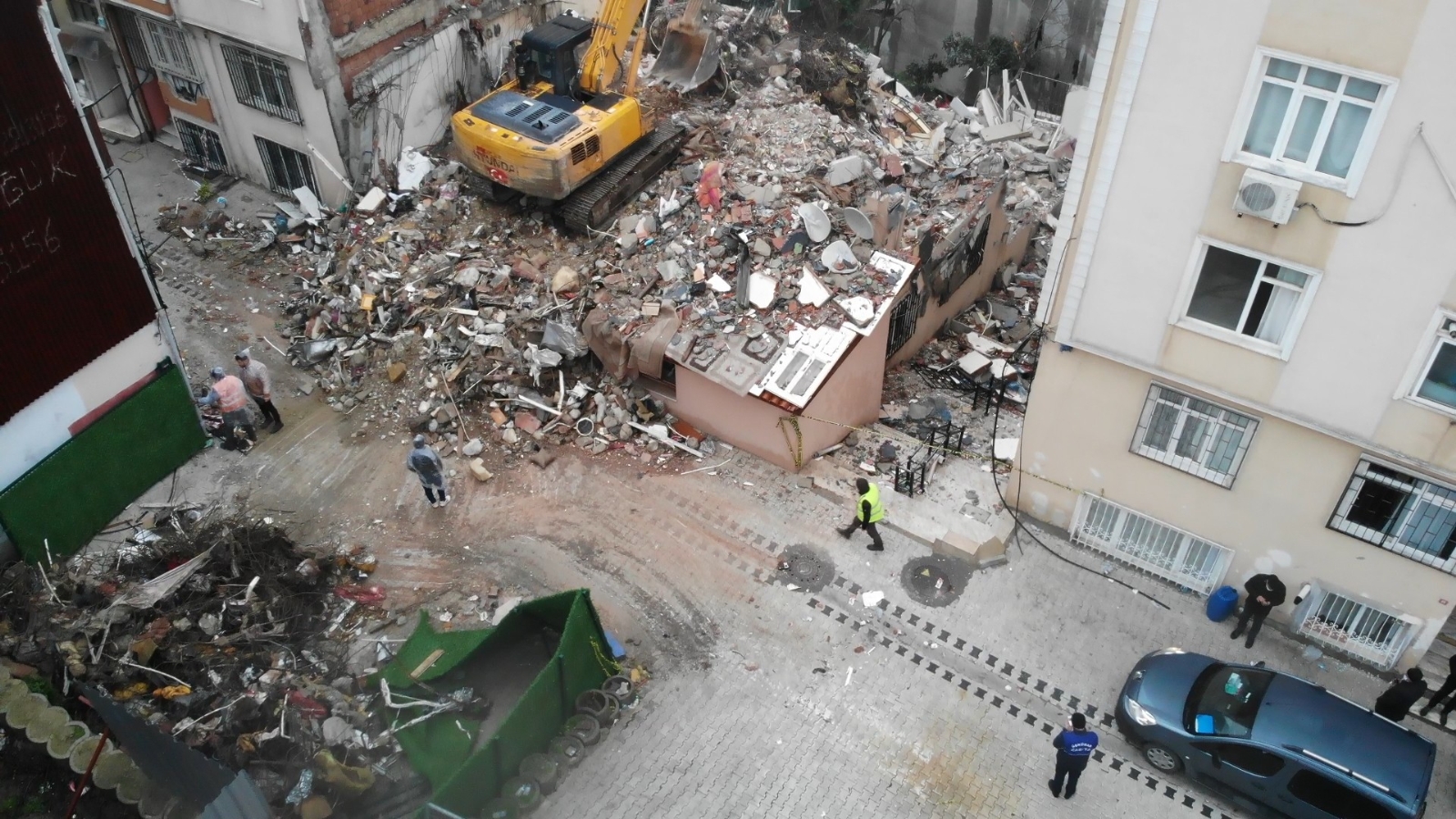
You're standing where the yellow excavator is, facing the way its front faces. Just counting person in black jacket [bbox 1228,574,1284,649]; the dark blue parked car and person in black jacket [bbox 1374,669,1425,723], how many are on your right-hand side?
3

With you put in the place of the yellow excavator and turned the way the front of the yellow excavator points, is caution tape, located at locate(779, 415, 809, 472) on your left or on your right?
on your right

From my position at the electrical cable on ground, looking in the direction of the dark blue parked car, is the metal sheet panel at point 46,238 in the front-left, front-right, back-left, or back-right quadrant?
back-right

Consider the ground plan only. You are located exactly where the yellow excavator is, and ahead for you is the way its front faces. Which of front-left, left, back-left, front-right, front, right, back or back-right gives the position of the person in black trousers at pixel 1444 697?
right

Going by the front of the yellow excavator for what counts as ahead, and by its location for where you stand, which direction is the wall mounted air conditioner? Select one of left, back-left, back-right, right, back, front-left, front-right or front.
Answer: right

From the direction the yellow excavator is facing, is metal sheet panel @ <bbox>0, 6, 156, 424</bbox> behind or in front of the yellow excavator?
behind

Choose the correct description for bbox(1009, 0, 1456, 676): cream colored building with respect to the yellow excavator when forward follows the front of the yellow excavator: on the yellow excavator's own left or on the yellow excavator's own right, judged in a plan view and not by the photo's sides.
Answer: on the yellow excavator's own right

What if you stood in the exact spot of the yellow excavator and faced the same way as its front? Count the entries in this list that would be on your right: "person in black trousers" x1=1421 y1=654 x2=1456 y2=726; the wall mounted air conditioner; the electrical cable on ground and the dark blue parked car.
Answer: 4

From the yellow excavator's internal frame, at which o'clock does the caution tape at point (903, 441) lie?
The caution tape is roughly at 3 o'clock from the yellow excavator.

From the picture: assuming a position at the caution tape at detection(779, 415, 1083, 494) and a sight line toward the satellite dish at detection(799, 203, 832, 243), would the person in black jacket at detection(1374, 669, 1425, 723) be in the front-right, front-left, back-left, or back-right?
back-right

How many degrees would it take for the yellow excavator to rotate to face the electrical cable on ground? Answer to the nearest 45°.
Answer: approximately 90° to its right

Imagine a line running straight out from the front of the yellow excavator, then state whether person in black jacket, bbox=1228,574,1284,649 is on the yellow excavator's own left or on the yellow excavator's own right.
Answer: on the yellow excavator's own right

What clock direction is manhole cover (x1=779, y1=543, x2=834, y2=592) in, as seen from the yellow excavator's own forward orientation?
The manhole cover is roughly at 4 o'clock from the yellow excavator.

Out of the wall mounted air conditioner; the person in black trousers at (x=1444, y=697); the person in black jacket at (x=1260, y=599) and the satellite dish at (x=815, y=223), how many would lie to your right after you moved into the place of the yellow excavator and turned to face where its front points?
4

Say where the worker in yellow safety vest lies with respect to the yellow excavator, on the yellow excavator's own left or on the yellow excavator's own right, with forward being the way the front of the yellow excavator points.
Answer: on the yellow excavator's own right

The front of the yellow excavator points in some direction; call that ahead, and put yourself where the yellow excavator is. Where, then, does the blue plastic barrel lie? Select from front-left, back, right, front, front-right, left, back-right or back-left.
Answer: right

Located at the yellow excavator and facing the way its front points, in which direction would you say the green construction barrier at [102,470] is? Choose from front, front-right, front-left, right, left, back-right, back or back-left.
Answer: back

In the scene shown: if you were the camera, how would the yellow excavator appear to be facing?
facing away from the viewer and to the right of the viewer
